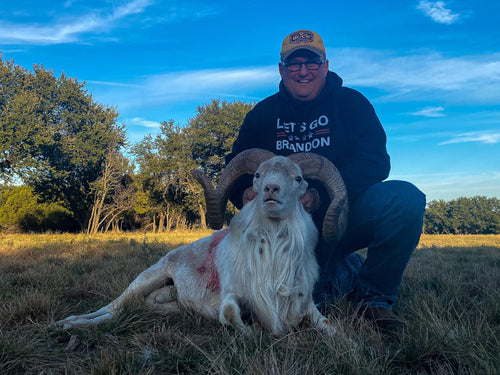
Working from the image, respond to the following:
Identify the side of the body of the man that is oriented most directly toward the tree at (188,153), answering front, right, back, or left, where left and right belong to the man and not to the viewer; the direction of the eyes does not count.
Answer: back

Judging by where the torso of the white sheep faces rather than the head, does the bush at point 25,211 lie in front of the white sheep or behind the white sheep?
behind

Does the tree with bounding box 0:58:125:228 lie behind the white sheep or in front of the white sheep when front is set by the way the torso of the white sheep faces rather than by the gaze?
behind

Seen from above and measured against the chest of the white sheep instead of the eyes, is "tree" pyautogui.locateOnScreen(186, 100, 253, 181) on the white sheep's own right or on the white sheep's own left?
on the white sheep's own left

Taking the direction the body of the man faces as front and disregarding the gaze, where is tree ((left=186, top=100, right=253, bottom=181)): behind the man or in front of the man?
behind

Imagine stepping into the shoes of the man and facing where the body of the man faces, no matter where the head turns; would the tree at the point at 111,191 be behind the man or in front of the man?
behind
